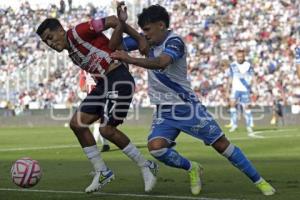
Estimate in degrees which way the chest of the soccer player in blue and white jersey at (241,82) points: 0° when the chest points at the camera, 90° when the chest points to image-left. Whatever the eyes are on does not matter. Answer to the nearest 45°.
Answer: approximately 0°

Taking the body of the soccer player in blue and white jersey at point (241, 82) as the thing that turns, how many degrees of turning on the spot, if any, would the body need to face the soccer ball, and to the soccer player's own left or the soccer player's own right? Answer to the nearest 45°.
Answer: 0° — they already face it

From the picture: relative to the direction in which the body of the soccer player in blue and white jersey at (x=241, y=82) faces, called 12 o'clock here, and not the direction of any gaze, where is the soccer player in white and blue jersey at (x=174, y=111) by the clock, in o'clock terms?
the soccer player in white and blue jersey at (x=174, y=111) is roughly at 12 o'clock from the soccer player in blue and white jersey at (x=241, y=82).

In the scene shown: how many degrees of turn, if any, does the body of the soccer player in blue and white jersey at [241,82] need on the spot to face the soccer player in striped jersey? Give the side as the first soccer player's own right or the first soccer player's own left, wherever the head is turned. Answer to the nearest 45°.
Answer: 0° — they already face them
